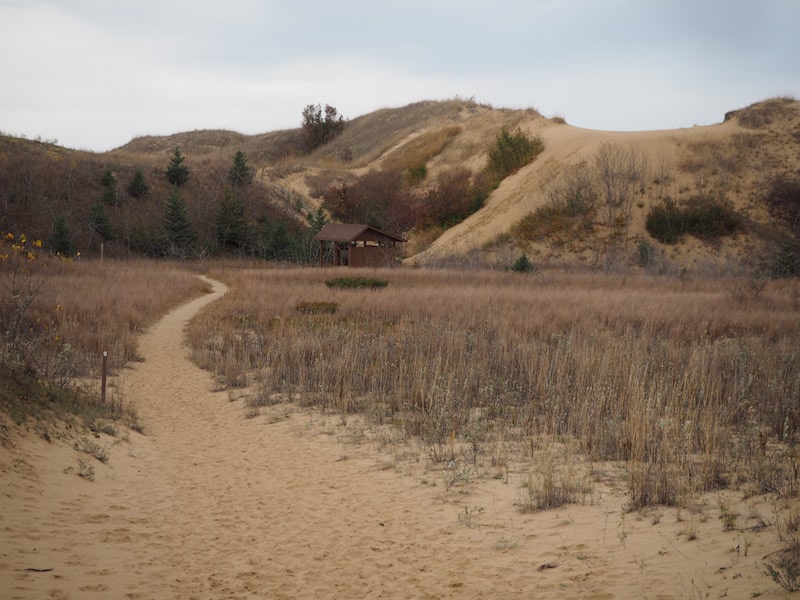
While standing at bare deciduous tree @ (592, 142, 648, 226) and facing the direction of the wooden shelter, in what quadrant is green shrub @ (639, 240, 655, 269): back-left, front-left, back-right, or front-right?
front-left

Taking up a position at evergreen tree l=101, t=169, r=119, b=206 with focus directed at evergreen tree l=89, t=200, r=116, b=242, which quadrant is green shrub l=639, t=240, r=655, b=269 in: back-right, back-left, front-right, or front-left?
front-left

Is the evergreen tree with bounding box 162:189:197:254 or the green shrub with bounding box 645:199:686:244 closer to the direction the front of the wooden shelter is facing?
the evergreen tree

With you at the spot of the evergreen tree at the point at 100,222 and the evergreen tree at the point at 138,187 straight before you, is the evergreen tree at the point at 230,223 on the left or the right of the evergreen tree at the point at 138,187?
right

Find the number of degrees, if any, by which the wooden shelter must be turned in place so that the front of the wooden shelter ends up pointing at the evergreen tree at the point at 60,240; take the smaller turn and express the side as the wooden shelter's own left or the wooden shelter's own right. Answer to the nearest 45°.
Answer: approximately 45° to the wooden shelter's own right

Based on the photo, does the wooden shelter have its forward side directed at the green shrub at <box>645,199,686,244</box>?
no

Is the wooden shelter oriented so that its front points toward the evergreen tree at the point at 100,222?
no

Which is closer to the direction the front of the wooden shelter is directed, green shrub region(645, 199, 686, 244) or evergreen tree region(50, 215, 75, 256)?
the evergreen tree

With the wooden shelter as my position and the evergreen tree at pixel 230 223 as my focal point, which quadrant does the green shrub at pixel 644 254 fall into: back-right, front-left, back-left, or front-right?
back-right

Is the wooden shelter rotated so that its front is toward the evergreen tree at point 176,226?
no

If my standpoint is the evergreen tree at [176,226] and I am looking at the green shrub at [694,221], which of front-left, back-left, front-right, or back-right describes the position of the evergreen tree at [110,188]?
back-left

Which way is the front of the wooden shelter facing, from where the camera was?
facing the viewer and to the left of the viewer

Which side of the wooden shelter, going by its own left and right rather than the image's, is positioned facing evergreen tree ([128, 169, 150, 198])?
right

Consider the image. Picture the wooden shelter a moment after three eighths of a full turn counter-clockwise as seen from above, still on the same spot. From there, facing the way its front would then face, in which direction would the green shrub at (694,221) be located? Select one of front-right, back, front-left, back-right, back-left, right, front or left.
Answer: front

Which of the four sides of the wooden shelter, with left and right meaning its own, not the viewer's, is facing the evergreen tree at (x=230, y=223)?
right

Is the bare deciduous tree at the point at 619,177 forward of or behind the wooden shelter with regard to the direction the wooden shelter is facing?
behind
